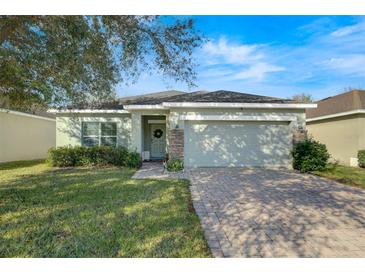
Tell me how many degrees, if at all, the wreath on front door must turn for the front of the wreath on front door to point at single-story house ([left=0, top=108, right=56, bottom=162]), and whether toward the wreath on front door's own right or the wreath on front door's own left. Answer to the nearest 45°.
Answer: approximately 90° to the wreath on front door's own right

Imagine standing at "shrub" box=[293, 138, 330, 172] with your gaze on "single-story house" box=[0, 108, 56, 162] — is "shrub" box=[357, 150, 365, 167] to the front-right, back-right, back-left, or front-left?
back-right

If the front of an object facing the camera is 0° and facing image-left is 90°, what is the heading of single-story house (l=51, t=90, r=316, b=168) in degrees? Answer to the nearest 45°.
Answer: approximately 0°

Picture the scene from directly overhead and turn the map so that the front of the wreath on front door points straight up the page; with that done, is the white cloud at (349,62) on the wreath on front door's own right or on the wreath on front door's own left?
on the wreath on front door's own left

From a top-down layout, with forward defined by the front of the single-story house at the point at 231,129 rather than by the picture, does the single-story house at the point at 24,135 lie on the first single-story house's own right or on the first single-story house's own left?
on the first single-story house's own right

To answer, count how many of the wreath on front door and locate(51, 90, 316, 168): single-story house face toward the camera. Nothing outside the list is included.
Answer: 2
